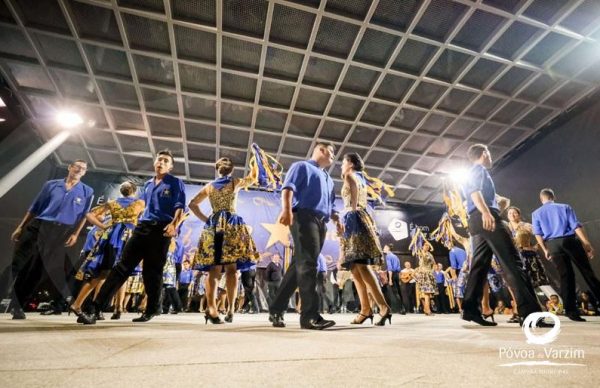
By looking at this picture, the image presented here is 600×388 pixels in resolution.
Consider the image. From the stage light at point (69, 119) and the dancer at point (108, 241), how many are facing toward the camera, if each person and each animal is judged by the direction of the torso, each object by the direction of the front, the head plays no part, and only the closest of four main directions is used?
1

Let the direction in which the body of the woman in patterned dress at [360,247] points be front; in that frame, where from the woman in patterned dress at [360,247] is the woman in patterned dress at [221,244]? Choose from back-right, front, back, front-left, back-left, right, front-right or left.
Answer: front

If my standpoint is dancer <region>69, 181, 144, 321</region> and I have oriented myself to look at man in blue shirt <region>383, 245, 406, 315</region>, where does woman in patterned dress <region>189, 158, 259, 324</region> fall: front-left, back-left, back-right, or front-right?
front-right

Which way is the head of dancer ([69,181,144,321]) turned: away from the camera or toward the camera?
away from the camera

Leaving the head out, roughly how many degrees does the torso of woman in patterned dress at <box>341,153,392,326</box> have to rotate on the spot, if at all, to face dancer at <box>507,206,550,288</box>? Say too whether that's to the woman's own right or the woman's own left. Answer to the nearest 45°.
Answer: approximately 135° to the woman's own right

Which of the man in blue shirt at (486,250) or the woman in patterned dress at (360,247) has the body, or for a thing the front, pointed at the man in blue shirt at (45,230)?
the woman in patterned dress

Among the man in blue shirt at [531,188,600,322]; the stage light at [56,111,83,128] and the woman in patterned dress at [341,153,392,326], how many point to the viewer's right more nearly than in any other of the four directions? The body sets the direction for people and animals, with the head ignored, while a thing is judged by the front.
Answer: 0

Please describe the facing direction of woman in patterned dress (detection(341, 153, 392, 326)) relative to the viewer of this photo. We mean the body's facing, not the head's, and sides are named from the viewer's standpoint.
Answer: facing to the left of the viewer

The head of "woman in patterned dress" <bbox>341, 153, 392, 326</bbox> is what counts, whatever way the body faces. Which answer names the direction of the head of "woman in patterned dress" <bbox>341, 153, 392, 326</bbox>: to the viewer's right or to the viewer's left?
to the viewer's left

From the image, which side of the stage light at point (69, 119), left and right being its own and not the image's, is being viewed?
front
